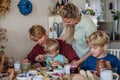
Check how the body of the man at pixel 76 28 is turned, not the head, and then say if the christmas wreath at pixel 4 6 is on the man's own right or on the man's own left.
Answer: on the man's own right

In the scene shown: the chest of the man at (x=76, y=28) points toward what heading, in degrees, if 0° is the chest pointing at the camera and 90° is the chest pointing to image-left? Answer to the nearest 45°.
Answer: approximately 45°

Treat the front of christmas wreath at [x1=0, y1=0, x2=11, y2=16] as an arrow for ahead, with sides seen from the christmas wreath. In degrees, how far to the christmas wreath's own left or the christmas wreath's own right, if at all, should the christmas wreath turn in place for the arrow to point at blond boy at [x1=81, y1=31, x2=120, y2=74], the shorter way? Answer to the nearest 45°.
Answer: approximately 45° to the christmas wreath's own left

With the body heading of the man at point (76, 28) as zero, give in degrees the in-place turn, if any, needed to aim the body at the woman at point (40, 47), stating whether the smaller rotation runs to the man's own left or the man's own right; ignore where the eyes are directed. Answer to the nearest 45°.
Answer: approximately 45° to the man's own right

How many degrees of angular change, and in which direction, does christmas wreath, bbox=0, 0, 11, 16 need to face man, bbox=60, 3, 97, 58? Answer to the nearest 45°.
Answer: approximately 45° to its left
